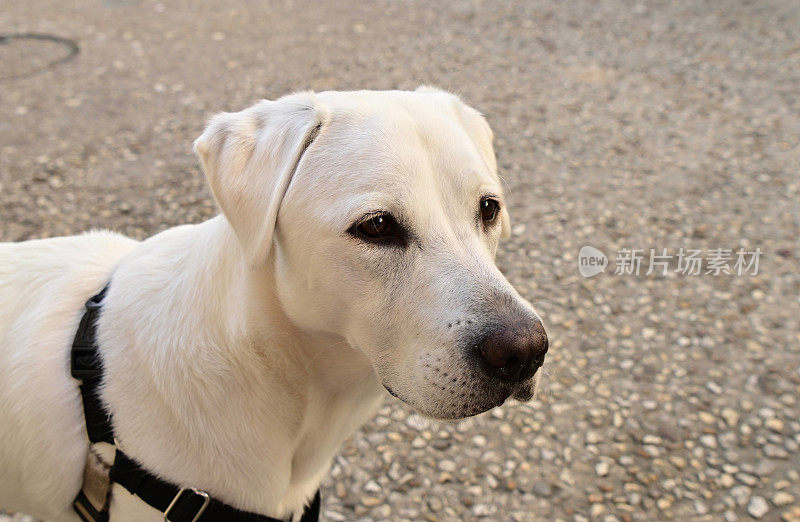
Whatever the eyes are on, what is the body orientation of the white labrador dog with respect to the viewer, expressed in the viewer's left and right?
facing the viewer and to the right of the viewer
